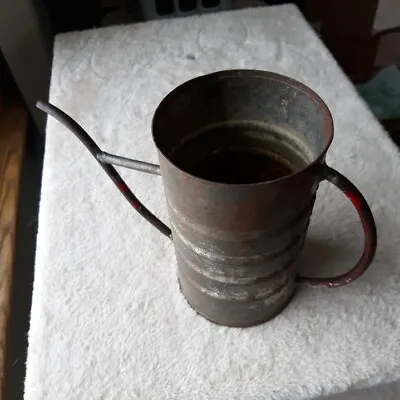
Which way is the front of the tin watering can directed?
to the viewer's left
